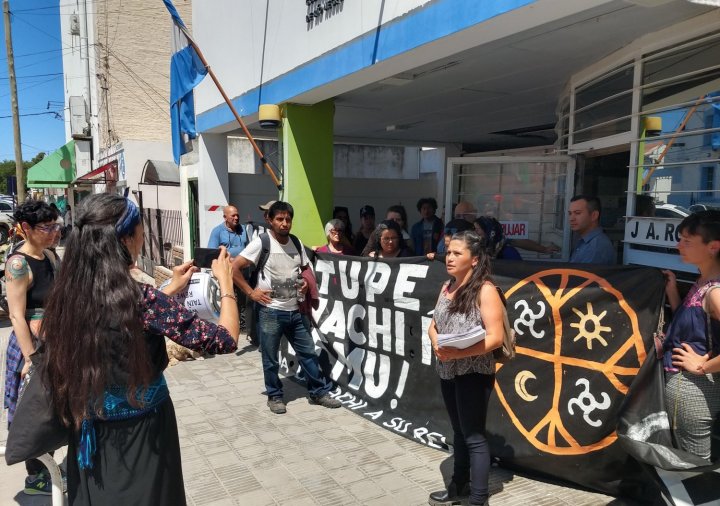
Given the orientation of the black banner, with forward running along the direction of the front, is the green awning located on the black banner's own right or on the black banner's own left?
on the black banner's own right

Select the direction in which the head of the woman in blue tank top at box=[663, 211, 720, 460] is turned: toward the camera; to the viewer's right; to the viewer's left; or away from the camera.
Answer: to the viewer's left

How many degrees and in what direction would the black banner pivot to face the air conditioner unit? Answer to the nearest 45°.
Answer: approximately 135° to its right

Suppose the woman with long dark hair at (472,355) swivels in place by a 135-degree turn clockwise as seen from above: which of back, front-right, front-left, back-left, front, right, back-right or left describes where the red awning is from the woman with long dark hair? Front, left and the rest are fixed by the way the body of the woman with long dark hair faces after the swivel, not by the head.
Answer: front-left

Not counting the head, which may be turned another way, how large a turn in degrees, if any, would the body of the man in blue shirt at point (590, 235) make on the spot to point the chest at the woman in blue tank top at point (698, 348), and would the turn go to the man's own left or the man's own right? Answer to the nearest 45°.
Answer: approximately 90° to the man's own left

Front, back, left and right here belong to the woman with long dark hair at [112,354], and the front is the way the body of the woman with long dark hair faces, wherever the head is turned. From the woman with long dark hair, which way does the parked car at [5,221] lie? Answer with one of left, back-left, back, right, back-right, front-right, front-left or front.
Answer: front-left

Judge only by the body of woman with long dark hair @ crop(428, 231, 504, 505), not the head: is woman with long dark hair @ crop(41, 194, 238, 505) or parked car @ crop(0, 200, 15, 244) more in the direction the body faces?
the woman with long dark hair

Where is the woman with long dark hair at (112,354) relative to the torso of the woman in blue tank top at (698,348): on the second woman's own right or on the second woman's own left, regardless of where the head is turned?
on the second woman's own left

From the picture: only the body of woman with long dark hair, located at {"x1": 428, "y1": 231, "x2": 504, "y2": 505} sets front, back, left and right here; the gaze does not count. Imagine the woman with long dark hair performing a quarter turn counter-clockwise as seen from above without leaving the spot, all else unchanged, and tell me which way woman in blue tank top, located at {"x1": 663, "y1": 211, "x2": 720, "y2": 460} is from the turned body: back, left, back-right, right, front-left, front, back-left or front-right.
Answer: front-left

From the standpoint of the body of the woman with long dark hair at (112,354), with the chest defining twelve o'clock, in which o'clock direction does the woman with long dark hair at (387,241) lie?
the woman with long dark hair at (387,241) is roughly at 12 o'clock from the woman with long dark hair at (112,354).

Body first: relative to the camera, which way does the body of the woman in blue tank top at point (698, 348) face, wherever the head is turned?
to the viewer's left

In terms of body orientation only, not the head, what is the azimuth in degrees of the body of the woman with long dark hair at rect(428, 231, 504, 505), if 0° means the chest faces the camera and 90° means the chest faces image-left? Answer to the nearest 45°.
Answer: approximately 45°
